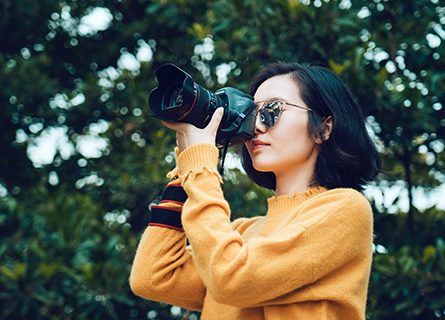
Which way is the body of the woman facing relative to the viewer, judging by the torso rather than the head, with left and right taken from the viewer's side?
facing the viewer and to the left of the viewer
